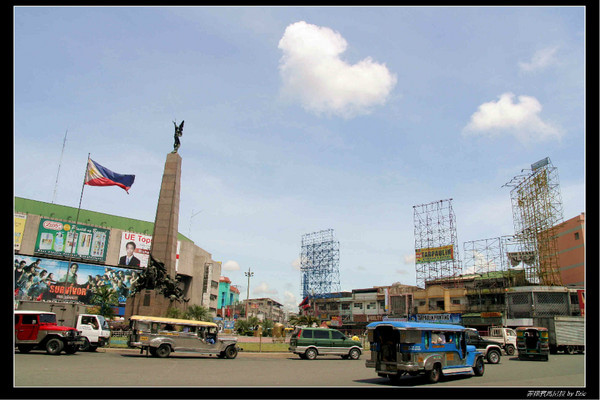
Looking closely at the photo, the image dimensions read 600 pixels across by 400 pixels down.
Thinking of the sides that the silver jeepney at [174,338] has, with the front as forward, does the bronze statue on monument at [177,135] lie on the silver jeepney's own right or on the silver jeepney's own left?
on the silver jeepney's own left

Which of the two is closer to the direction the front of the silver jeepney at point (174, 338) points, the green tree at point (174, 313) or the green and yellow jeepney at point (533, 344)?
the green and yellow jeepney

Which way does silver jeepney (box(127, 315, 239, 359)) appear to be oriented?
to the viewer's right

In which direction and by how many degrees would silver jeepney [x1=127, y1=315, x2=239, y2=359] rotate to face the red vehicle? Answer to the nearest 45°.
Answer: approximately 180°

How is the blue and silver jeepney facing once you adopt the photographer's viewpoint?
facing away from the viewer and to the right of the viewer

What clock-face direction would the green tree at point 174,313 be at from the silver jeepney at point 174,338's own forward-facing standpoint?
The green tree is roughly at 9 o'clock from the silver jeepney.

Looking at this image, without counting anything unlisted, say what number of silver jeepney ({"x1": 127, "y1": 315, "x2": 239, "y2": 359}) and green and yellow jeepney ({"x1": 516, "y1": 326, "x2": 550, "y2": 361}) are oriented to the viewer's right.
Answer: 1

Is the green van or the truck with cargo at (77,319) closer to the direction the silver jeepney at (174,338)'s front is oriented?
the green van

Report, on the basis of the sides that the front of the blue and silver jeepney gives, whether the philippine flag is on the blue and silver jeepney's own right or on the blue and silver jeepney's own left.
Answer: on the blue and silver jeepney's own left
